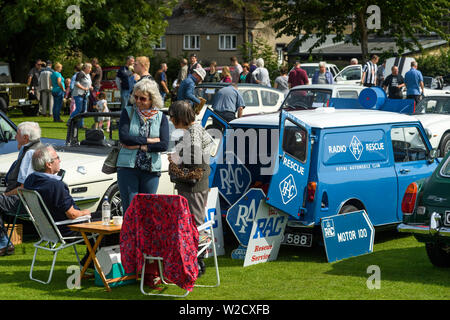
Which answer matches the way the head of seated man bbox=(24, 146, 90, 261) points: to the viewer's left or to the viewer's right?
to the viewer's right

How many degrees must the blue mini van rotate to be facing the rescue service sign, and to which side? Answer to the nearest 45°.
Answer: approximately 180°

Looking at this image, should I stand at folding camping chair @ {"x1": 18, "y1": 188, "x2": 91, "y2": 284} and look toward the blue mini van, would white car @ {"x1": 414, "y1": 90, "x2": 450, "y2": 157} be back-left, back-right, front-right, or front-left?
front-left

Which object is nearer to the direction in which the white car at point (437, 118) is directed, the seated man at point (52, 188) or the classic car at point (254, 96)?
the seated man

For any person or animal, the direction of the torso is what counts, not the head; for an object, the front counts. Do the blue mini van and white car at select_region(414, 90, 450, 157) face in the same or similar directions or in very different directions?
very different directions

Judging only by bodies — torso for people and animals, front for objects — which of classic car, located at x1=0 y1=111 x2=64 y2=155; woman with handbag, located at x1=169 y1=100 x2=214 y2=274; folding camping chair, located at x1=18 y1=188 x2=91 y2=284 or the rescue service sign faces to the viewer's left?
the woman with handbag

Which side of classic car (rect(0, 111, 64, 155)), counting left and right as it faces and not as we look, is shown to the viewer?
right

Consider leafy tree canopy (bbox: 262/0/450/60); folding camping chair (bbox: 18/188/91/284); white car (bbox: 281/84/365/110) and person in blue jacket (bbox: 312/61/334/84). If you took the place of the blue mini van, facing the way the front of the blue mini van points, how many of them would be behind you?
1

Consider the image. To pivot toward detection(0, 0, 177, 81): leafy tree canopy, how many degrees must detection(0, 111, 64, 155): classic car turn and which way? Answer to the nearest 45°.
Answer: approximately 90° to its left

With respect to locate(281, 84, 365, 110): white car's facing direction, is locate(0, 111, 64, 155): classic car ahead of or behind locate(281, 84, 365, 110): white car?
ahead

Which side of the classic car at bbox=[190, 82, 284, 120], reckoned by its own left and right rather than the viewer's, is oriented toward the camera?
left
